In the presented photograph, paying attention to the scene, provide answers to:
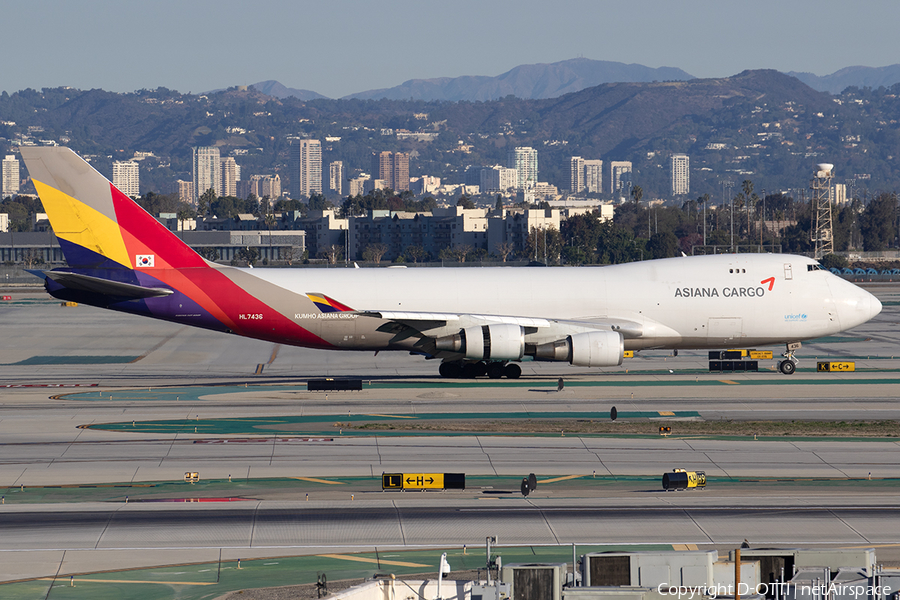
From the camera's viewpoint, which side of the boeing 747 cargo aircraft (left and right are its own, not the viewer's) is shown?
right

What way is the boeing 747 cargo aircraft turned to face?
to the viewer's right
